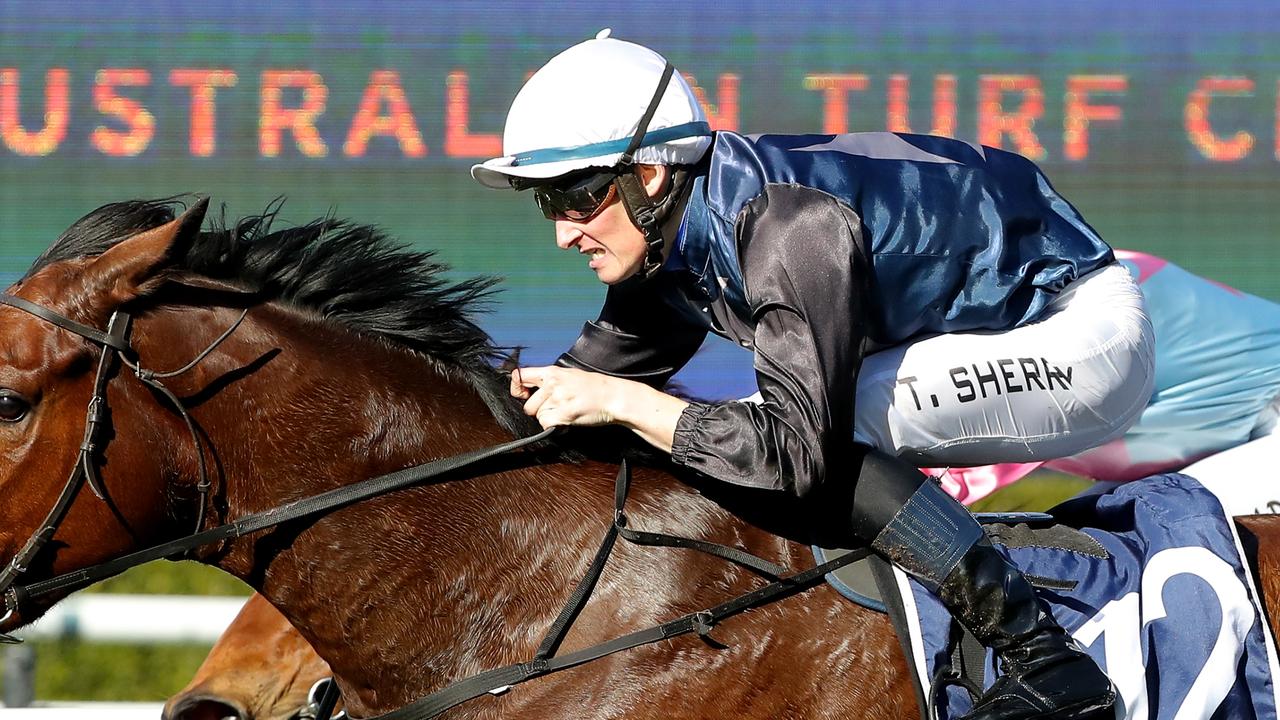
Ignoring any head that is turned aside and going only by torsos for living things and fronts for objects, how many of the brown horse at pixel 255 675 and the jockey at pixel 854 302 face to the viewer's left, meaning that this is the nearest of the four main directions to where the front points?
2

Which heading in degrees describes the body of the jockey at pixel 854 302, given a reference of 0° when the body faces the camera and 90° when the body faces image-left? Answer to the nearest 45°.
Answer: approximately 90°

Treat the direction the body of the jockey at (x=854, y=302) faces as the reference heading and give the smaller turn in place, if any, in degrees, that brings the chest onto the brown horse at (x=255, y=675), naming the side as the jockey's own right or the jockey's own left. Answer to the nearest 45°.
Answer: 0° — they already face it

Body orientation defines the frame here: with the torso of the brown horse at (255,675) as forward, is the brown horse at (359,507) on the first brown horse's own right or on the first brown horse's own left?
on the first brown horse's own left

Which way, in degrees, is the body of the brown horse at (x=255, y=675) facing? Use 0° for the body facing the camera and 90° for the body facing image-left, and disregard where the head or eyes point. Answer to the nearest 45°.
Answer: approximately 90°
